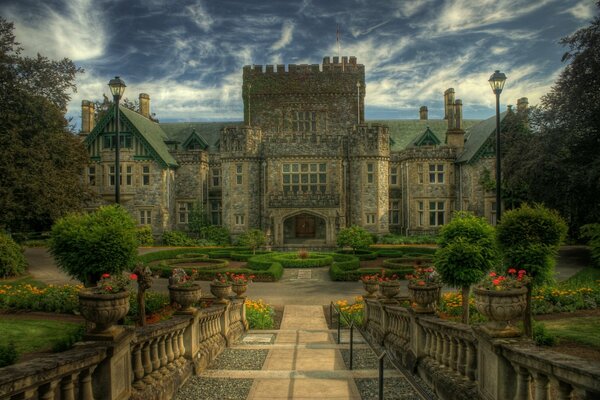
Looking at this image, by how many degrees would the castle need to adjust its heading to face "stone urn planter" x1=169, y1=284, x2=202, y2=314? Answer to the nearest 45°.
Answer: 0° — it already faces it

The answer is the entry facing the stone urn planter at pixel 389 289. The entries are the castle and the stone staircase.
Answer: the castle

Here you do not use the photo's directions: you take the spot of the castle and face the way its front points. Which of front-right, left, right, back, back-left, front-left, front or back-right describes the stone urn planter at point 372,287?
front

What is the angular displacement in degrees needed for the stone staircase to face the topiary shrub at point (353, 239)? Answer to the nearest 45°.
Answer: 0° — it already faces it

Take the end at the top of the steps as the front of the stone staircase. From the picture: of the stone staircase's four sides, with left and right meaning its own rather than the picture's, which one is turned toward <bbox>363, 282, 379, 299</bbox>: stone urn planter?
back

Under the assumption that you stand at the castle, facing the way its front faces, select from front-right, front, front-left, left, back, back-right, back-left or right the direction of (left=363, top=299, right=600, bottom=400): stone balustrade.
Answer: front

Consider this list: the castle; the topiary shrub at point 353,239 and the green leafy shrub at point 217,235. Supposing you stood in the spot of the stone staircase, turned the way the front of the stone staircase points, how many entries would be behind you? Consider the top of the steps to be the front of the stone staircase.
3

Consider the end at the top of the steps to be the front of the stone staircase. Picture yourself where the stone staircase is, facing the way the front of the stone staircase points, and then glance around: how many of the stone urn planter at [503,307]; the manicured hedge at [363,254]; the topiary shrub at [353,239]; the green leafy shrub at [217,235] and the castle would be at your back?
4

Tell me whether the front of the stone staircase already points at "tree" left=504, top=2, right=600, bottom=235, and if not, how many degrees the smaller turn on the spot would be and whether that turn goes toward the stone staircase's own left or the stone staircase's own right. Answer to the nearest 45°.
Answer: approximately 45° to the stone staircase's own right

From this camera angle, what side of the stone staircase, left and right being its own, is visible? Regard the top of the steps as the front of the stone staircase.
front

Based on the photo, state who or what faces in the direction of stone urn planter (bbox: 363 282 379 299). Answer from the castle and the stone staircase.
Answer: the castle

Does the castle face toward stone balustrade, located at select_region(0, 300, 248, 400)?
yes
